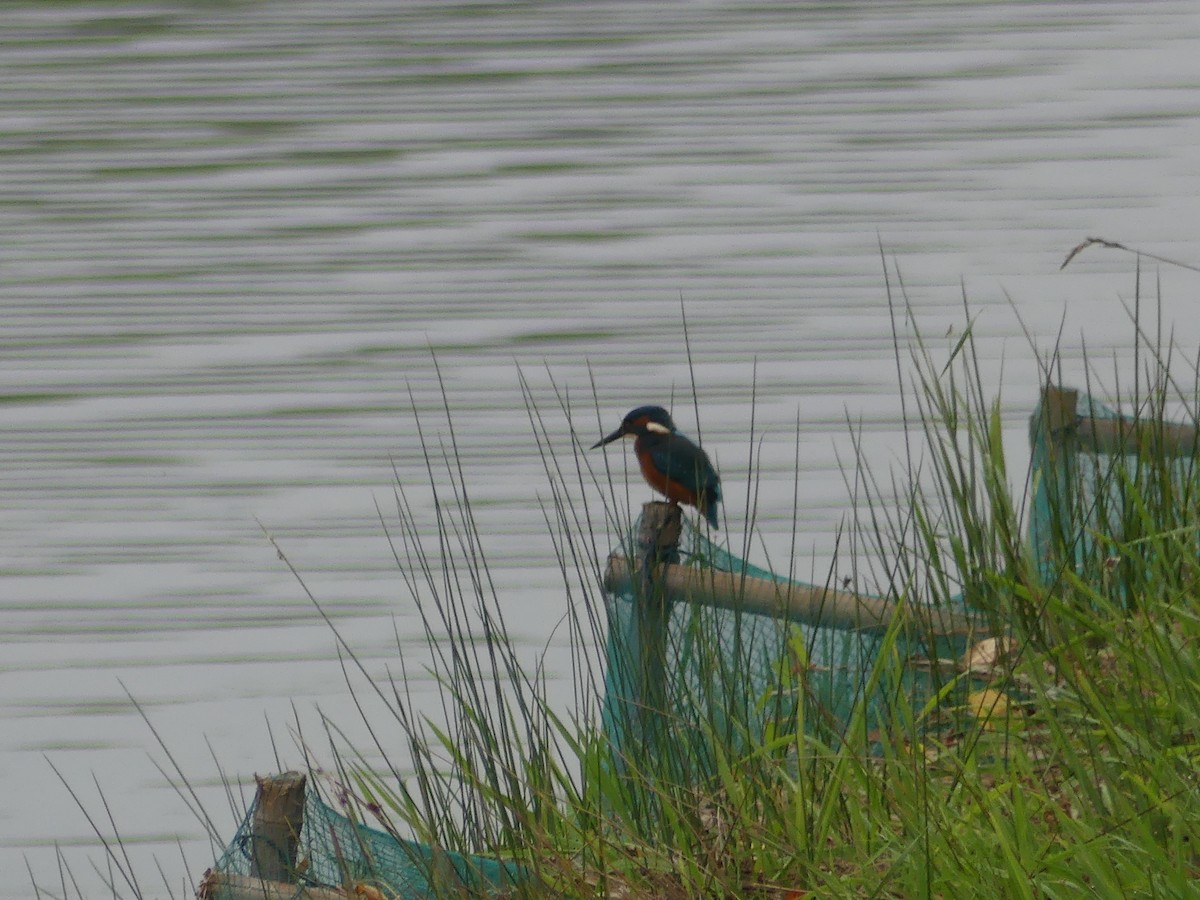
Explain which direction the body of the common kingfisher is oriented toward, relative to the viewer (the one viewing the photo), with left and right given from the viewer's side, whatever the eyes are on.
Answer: facing to the left of the viewer

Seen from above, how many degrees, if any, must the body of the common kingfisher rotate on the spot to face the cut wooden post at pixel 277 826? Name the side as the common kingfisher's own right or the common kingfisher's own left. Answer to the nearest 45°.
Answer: approximately 90° to the common kingfisher's own left

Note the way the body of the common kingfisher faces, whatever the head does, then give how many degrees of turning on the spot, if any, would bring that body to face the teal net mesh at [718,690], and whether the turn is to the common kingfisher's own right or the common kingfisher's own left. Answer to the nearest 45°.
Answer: approximately 90° to the common kingfisher's own left

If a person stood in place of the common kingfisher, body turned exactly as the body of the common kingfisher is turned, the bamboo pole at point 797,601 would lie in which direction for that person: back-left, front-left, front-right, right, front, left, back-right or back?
back

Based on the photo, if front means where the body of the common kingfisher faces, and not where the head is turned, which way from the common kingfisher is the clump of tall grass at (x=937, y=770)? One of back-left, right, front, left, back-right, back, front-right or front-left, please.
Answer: left

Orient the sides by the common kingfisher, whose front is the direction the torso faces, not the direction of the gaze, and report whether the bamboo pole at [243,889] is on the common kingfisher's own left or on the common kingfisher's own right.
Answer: on the common kingfisher's own left
